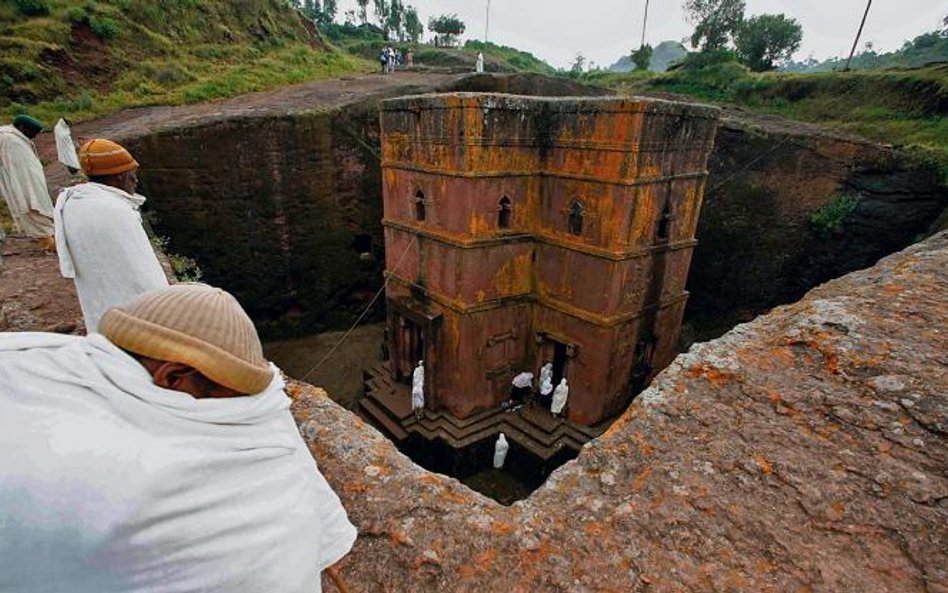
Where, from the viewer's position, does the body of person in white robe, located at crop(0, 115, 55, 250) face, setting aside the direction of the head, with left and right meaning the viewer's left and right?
facing away from the viewer and to the right of the viewer

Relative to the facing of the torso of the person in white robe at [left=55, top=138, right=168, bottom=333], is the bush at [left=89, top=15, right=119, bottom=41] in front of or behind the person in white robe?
in front

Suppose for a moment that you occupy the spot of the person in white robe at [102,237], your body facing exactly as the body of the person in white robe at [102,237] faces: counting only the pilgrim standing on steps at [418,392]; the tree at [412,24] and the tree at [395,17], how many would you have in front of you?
3

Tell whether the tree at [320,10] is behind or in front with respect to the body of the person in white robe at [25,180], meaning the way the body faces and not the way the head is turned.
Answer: in front

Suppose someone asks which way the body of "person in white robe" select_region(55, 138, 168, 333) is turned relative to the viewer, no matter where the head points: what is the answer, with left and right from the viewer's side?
facing away from the viewer and to the right of the viewer

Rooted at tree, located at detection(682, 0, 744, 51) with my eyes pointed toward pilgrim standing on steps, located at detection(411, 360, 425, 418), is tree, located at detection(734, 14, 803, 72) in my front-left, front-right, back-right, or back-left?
back-left

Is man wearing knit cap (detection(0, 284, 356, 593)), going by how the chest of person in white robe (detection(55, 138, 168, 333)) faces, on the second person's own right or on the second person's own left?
on the second person's own right

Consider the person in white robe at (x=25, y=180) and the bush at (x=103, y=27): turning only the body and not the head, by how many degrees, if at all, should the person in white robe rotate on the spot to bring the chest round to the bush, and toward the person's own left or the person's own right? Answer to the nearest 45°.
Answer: approximately 45° to the person's own left

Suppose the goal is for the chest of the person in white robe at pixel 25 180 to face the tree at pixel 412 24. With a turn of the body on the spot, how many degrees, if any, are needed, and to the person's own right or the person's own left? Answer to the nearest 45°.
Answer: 0° — they already face it
